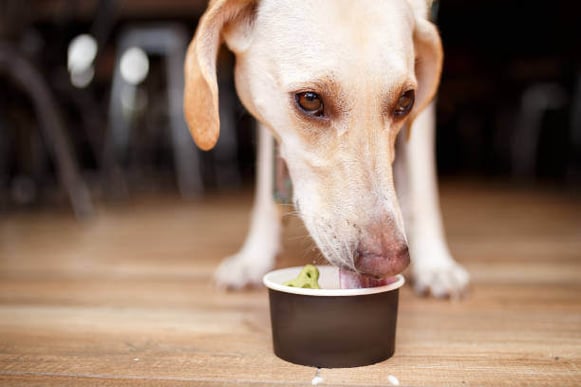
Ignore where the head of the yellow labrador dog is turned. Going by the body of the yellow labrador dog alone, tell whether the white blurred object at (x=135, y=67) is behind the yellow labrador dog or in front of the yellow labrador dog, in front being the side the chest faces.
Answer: behind

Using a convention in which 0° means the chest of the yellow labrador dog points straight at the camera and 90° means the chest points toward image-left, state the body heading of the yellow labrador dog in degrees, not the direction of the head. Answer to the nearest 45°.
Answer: approximately 0°

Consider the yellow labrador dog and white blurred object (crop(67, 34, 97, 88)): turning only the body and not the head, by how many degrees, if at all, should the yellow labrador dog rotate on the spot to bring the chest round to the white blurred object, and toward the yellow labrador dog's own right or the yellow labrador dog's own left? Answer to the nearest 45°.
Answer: approximately 135° to the yellow labrador dog's own right
